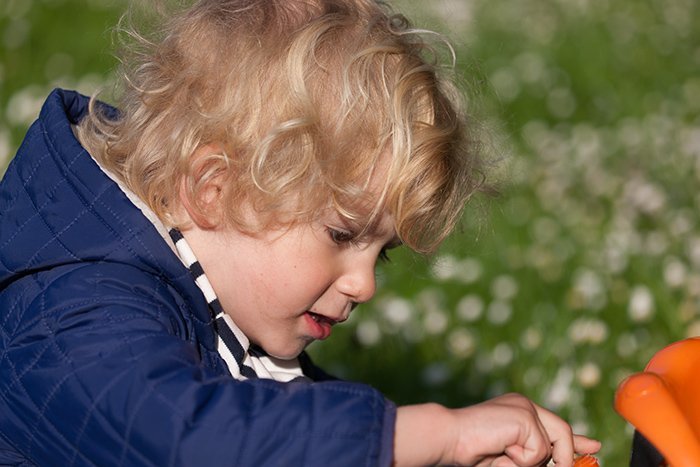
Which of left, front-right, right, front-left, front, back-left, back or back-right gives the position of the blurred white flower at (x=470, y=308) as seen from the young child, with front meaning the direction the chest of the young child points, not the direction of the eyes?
front-left

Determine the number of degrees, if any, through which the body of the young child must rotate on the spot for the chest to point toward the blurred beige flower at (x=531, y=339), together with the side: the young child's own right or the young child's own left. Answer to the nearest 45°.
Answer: approximately 45° to the young child's own left

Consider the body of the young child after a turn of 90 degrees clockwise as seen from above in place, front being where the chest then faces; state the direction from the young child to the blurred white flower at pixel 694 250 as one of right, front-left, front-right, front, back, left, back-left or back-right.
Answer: back-left

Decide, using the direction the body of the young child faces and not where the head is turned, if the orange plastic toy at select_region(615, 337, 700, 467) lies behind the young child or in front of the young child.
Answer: in front

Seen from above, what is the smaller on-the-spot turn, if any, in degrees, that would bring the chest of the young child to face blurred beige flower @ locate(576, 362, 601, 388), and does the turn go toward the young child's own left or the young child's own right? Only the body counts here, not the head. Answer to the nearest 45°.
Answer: approximately 45° to the young child's own left

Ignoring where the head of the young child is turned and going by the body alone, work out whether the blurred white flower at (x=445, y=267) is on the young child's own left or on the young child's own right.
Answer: on the young child's own left

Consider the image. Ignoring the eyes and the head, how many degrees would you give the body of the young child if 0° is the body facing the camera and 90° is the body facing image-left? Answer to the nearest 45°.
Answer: approximately 270°

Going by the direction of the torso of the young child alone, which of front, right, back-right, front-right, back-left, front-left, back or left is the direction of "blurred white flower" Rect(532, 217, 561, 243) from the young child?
front-left

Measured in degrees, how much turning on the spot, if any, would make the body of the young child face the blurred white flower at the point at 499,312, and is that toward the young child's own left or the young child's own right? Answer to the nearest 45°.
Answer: approximately 45° to the young child's own left

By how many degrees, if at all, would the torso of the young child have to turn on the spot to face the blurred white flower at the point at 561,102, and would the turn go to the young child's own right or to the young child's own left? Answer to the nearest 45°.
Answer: approximately 45° to the young child's own left

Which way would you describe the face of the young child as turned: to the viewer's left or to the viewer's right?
to the viewer's right
